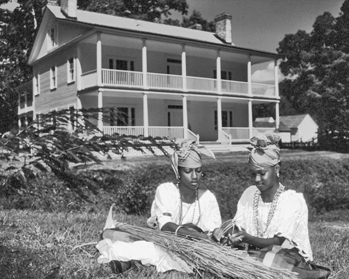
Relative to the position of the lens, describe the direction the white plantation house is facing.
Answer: facing the viewer and to the right of the viewer

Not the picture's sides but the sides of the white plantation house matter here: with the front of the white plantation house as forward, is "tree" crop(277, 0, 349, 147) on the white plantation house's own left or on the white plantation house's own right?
on the white plantation house's own left

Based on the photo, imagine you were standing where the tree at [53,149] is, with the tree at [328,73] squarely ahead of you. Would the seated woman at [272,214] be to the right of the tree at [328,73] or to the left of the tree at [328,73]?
right

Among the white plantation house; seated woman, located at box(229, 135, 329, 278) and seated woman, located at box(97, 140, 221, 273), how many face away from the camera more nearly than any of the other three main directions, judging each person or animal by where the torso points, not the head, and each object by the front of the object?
0

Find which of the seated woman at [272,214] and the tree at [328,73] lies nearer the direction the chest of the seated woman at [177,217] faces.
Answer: the seated woman

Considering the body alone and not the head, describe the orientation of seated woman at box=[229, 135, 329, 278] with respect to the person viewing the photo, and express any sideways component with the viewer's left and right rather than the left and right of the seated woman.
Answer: facing the viewer and to the left of the viewer

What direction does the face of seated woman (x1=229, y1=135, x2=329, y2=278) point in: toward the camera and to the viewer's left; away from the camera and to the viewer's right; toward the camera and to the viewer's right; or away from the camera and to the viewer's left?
toward the camera and to the viewer's left

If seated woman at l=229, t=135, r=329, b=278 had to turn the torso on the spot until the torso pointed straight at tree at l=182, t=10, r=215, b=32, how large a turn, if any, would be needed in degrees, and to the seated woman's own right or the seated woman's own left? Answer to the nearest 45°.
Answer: approximately 135° to the seated woman's own right

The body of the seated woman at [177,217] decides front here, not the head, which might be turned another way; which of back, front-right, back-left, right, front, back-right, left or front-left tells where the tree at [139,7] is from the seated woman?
back

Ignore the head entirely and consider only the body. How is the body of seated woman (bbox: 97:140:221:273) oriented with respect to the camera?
toward the camera

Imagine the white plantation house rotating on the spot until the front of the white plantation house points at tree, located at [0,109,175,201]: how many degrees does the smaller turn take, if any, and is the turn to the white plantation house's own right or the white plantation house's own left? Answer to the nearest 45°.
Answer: approximately 45° to the white plantation house's own right

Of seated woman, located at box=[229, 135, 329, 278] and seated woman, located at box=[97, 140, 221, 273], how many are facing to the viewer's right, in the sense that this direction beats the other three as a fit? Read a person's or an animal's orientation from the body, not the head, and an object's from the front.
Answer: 0

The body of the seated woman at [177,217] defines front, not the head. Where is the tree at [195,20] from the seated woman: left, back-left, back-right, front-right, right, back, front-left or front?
back
